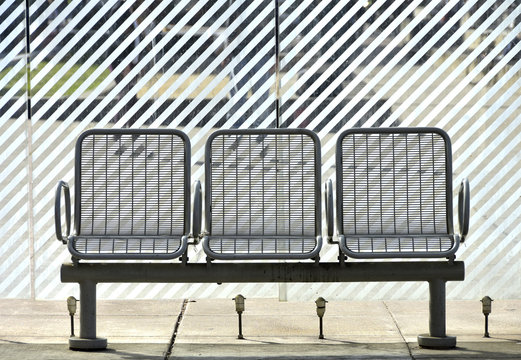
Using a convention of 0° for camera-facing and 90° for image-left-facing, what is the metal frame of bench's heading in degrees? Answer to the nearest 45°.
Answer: approximately 0°
